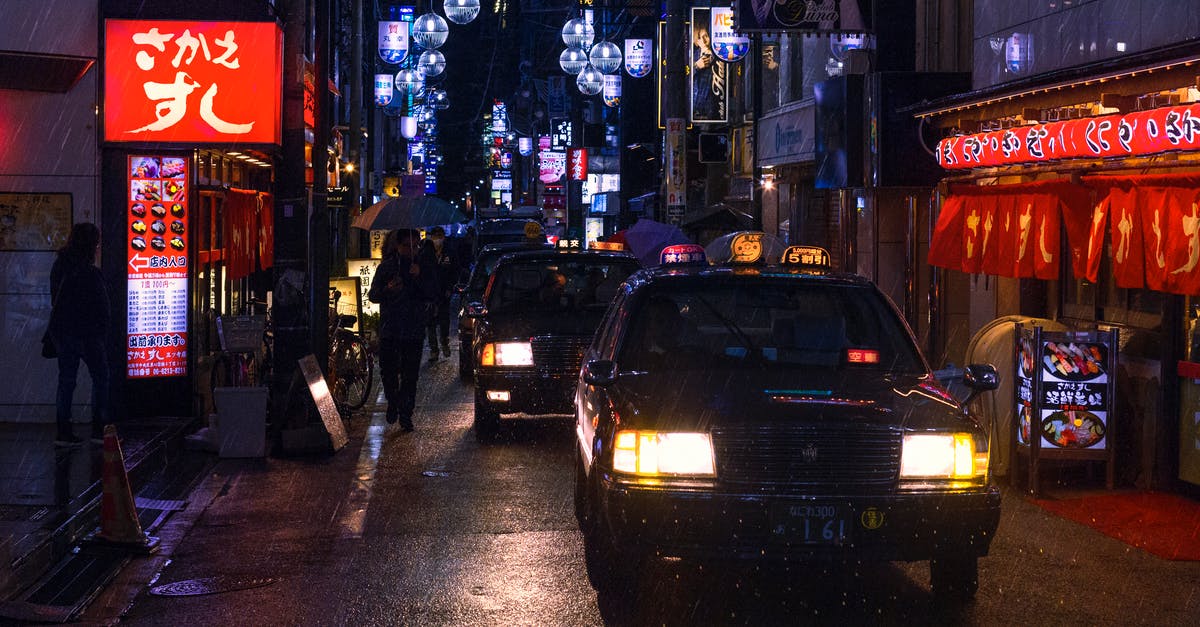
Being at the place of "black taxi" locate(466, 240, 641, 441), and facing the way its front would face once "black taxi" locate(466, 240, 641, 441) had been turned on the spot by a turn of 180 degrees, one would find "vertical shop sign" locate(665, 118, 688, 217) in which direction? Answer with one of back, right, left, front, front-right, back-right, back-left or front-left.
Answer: front

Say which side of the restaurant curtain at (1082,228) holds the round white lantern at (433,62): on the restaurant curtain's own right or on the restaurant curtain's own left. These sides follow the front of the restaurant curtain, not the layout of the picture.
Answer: on the restaurant curtain's own right

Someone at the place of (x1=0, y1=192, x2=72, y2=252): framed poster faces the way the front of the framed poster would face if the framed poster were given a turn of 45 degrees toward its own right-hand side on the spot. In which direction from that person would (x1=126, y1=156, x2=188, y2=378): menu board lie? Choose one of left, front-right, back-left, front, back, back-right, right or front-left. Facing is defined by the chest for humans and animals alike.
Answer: back-left

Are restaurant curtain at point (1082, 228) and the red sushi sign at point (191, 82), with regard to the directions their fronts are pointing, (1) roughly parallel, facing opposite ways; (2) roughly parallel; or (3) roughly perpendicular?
roughly perpendicular

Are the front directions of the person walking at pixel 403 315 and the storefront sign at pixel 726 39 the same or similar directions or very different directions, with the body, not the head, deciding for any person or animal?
same or similar directions

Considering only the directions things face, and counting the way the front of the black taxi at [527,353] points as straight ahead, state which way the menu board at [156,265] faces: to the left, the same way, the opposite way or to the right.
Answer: the same way

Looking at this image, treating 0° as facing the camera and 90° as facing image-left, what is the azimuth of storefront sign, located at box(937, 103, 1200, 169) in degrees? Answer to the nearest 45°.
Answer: approximately 45°

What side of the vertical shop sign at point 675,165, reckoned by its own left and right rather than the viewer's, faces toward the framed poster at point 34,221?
front

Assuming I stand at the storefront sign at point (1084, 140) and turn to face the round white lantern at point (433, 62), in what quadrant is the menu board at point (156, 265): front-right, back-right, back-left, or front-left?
front-left

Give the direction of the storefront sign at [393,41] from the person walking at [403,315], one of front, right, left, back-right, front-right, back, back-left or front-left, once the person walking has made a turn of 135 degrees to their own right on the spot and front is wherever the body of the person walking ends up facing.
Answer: front-right

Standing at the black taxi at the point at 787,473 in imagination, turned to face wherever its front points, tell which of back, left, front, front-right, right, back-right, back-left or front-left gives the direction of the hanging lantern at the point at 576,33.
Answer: back

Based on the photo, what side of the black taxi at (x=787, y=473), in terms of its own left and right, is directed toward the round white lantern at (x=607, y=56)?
back

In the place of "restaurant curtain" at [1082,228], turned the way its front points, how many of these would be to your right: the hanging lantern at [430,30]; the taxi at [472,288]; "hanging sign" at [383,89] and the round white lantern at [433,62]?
4

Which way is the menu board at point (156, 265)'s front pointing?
toward the camera

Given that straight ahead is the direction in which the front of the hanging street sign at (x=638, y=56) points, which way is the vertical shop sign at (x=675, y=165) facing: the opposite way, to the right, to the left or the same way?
the same way

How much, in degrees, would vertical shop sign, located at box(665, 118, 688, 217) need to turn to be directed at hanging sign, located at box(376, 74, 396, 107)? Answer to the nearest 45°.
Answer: approximately 135° to its right

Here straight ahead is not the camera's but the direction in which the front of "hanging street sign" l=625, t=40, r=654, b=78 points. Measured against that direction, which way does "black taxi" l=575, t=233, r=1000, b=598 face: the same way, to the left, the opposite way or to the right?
the same way

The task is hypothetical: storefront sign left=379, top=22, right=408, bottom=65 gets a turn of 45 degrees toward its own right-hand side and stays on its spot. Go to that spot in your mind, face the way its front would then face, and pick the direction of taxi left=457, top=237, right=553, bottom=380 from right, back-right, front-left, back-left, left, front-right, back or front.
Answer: front-left

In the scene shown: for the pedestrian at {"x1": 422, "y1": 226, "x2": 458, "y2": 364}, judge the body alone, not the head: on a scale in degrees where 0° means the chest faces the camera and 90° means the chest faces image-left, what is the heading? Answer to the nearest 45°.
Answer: approximately 0°

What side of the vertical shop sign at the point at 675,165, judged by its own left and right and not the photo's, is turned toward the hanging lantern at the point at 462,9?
right

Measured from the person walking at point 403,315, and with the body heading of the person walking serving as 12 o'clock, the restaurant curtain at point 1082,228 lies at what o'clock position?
The restaurant curtain is roughly at 10 o'clock from the person walking.

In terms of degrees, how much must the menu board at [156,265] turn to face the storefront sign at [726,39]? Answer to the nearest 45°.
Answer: approximately 135° to its left

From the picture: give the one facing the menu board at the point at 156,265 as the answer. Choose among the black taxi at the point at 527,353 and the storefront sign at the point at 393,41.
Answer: the storefront sign

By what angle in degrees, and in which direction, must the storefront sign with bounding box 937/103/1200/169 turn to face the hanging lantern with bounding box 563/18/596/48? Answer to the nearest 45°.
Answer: approximately 90° to its right

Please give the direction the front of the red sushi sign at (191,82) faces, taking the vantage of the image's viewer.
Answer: facing the viewer
